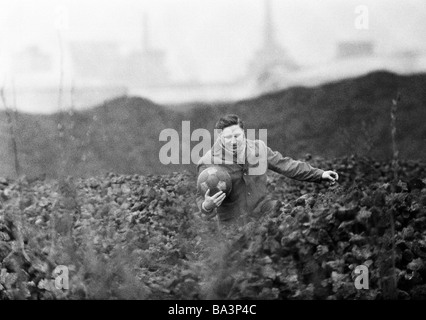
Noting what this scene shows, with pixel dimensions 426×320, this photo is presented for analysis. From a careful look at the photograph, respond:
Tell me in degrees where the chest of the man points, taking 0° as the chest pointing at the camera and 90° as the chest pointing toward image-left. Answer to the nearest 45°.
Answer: approximately 0°
